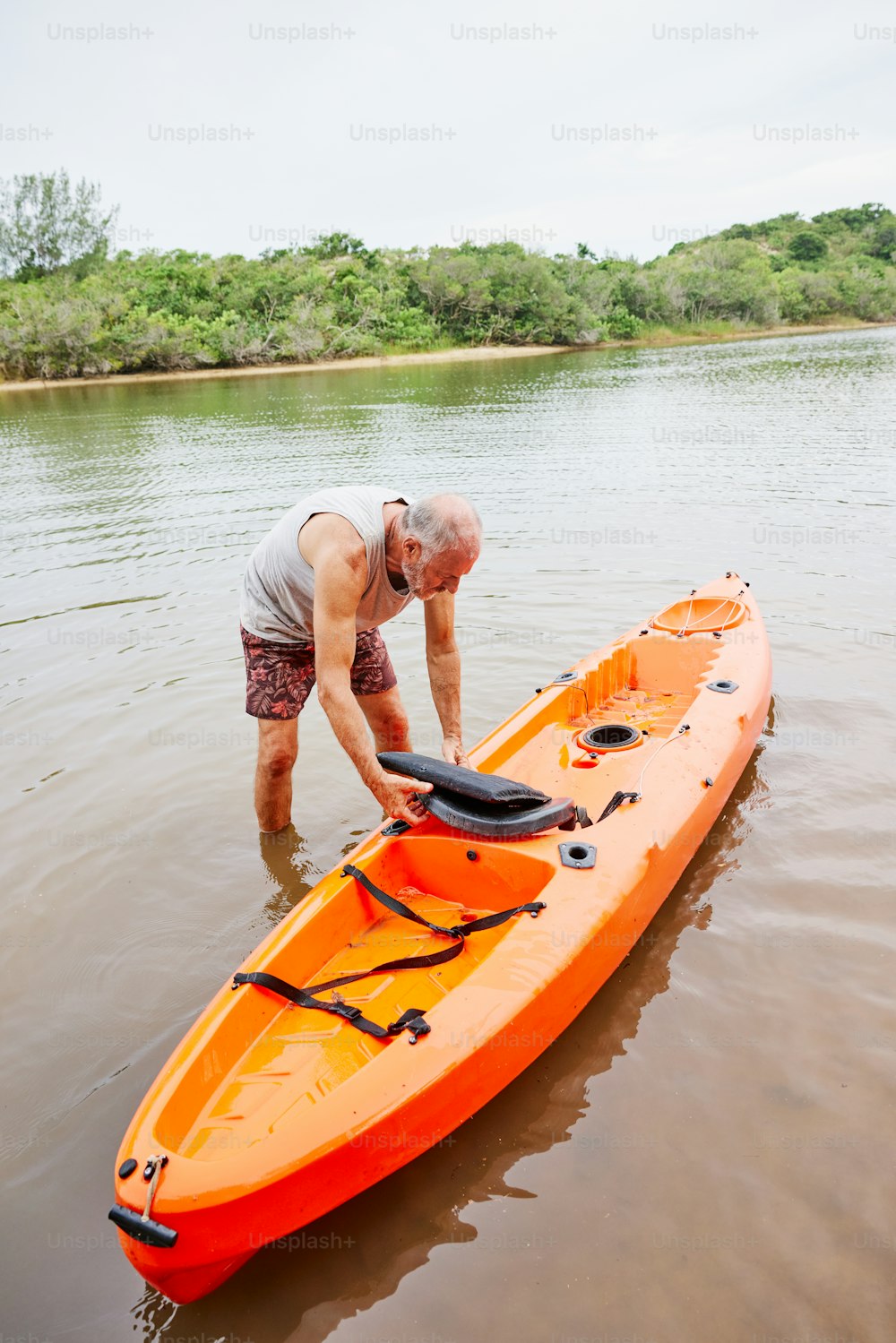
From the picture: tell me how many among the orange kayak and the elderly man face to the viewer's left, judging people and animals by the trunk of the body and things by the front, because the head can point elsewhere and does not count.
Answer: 0

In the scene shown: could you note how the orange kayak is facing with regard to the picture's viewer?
facing away from the viewer and to the right of the viewer

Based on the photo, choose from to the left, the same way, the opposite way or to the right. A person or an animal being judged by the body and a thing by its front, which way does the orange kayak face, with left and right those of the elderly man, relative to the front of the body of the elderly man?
to the left

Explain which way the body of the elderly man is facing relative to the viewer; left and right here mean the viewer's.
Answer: facing the viewer and to the right of the viewer
